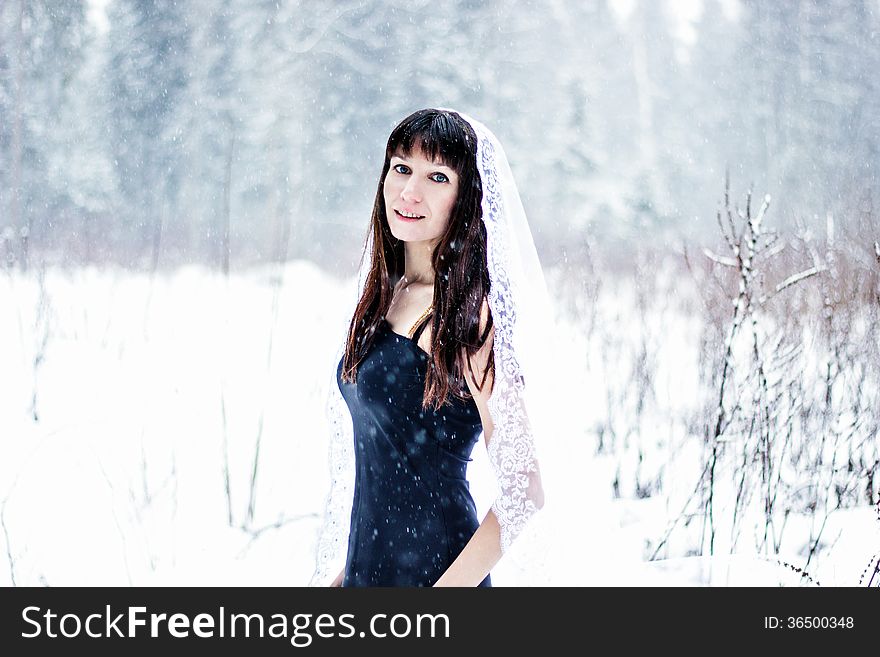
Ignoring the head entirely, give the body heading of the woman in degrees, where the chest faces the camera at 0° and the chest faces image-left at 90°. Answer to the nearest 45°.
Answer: approximately 45°
